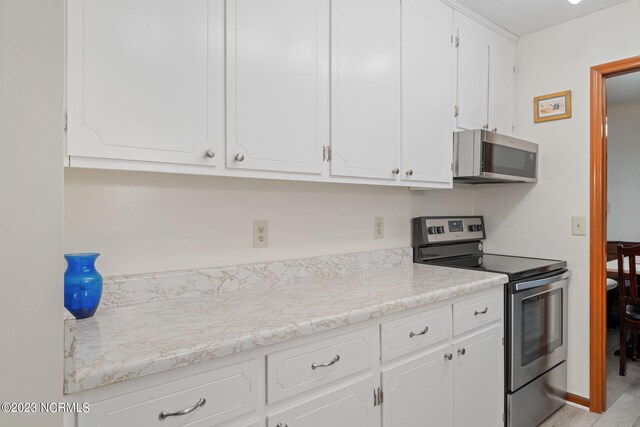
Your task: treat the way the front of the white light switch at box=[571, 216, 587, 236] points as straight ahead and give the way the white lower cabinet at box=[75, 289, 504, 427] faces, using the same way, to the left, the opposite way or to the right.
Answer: to the left

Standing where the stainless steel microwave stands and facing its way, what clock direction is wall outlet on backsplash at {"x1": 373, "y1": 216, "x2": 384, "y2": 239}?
The wall outlet on backsplash is roughly at 4 o'clock from the stainless steel microwave.

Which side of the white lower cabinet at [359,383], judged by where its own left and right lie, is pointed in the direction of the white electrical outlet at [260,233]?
back

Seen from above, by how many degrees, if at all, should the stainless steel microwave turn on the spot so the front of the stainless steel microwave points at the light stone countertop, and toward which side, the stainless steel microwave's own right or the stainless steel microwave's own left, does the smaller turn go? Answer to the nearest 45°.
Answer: approximately 90° to the stainless steel microwave's own right

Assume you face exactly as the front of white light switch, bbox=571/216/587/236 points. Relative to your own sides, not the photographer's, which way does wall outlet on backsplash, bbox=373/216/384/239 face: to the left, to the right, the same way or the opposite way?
to the left

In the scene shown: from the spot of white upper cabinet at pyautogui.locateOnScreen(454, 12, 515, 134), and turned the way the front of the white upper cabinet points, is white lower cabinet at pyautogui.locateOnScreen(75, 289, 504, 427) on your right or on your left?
on your right

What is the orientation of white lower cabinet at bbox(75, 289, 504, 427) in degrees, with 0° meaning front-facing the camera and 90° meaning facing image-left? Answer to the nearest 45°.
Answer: approximately 315°

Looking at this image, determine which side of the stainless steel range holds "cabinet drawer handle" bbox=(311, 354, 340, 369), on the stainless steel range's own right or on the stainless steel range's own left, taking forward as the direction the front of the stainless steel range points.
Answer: on the stainless steel range's own right

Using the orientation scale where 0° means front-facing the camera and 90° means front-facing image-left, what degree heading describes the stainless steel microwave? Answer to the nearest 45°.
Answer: approximately 315°

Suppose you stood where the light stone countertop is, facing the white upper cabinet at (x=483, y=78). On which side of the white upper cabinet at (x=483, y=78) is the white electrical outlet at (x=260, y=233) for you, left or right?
left
